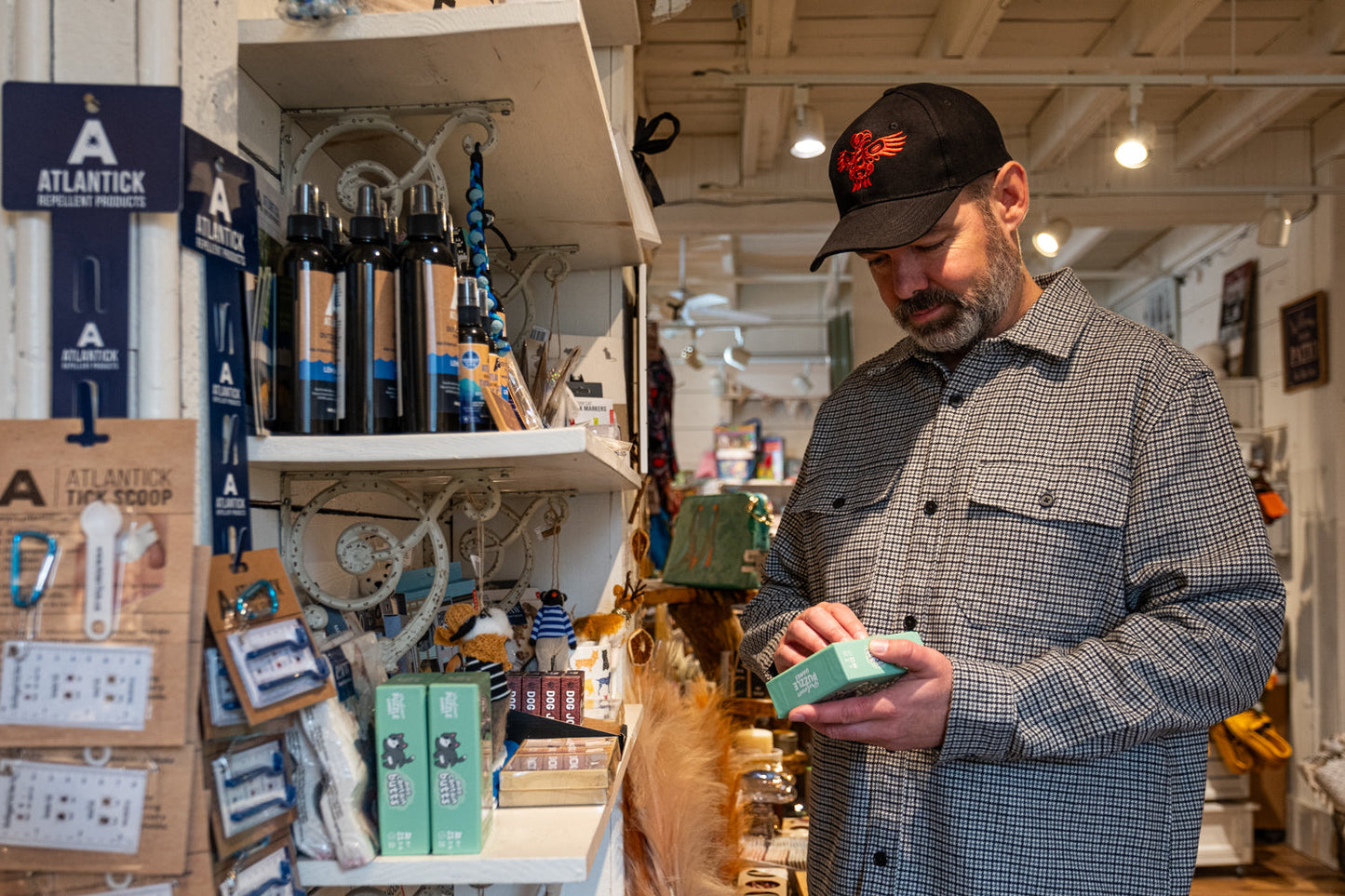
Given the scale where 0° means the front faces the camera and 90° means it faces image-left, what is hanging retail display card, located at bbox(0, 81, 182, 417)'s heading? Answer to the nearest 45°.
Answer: approximately 0°

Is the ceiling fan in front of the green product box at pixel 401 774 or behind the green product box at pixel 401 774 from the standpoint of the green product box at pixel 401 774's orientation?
behind

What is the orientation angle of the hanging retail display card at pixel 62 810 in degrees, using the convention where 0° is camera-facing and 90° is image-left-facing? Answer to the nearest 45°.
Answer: approximately 0°

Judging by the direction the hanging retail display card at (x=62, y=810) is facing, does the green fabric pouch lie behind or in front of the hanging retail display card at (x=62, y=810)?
behind

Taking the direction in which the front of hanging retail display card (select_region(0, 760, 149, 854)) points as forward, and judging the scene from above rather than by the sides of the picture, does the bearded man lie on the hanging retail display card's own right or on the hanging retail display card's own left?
on the hanging retail display card's own left

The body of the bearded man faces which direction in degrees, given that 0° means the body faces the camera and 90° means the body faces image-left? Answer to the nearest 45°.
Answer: approximately 45°
